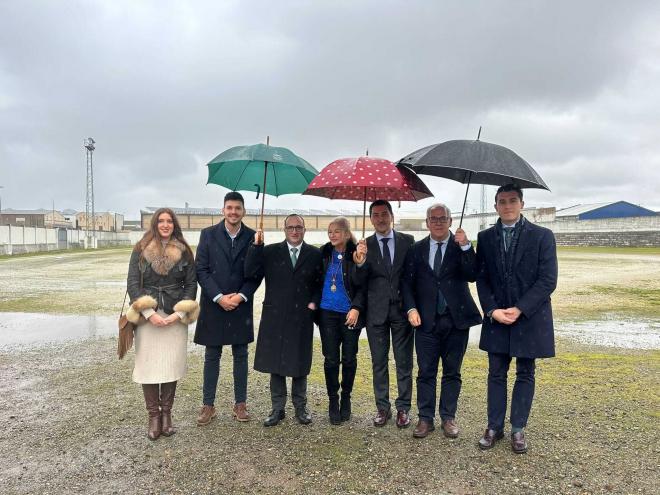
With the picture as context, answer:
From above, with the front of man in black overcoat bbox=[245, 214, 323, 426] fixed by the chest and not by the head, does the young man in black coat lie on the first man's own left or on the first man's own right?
on the first man's own right

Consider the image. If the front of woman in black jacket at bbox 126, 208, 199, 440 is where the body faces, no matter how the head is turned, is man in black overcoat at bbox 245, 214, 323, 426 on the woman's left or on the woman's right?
on the woman's left

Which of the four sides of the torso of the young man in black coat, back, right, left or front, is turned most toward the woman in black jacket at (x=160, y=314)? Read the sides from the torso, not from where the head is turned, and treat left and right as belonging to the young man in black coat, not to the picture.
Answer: right

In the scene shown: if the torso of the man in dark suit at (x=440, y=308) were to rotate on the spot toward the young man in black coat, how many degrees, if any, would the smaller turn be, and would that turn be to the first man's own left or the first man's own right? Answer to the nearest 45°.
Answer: approximately 90° to the first man's own right

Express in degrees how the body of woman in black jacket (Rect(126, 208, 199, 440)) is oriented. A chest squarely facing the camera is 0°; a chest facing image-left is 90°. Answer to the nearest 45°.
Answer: approximately 0°

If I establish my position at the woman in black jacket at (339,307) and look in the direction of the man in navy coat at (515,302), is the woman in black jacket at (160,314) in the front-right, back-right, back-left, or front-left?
back-right
